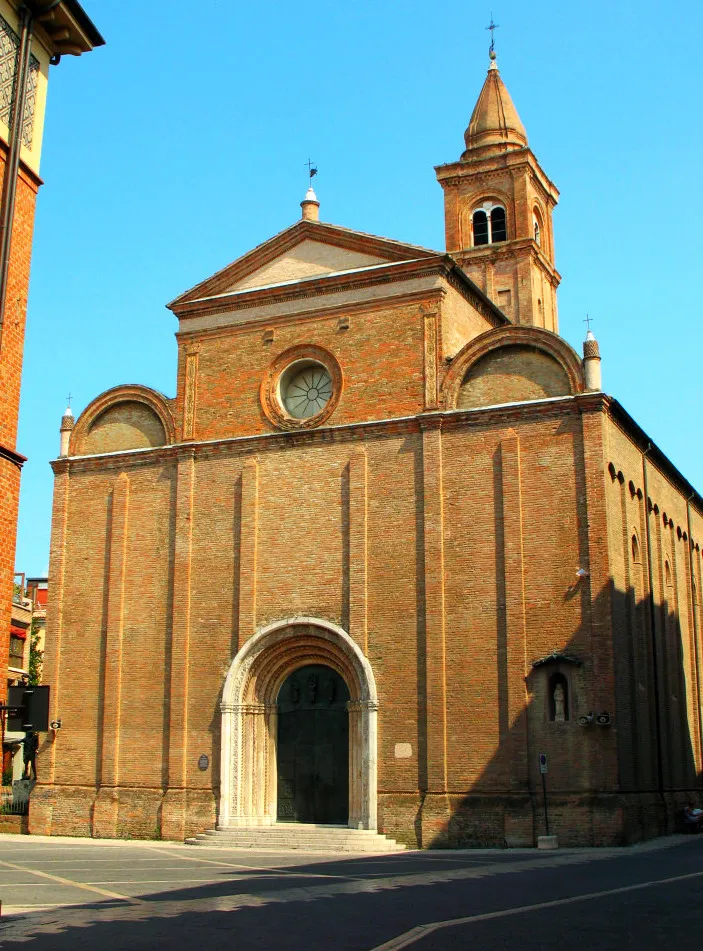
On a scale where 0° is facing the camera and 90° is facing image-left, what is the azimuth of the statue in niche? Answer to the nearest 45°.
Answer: approximately 0°

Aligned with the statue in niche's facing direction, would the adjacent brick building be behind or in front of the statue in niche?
in front
